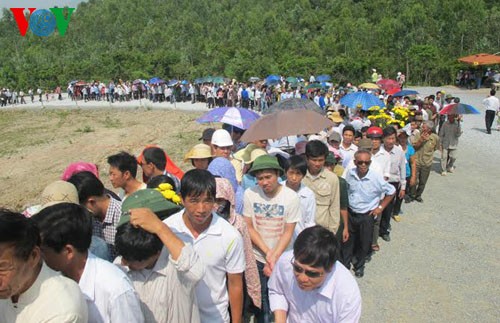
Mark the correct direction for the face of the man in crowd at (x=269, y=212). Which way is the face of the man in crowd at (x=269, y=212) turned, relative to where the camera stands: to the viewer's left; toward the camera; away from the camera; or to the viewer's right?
toward the camera

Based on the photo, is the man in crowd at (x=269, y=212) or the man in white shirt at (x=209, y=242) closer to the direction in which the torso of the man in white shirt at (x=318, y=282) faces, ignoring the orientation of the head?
the man in white shirt

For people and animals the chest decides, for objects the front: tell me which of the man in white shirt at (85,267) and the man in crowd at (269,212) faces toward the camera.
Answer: the man in crowd

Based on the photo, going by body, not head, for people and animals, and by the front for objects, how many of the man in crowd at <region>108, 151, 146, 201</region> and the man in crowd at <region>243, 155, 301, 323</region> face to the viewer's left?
1

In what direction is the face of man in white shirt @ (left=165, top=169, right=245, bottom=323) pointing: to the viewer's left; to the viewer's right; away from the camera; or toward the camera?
toward the camera

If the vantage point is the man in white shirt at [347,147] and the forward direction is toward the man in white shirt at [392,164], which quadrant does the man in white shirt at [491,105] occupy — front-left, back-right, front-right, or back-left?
front-left

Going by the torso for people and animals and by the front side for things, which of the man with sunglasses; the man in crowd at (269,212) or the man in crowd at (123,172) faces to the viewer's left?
the man in crowd at (123,172)

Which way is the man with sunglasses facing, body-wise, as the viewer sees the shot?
toward the camera

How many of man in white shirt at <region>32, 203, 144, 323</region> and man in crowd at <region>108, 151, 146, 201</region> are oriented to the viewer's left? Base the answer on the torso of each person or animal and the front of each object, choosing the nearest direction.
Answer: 2

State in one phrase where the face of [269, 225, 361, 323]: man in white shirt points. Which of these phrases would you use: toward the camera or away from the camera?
toward the camera

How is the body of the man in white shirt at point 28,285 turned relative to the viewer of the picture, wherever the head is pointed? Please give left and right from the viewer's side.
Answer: facing the viewer and to the left of the viewer

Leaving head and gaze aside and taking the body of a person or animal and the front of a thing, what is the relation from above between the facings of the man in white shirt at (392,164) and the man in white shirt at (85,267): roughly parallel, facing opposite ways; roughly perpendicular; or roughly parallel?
roughly parallel
